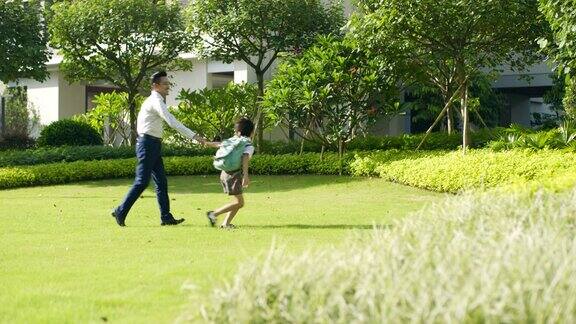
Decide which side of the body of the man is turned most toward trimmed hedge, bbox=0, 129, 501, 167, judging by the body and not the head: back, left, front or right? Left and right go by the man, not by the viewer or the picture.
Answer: left

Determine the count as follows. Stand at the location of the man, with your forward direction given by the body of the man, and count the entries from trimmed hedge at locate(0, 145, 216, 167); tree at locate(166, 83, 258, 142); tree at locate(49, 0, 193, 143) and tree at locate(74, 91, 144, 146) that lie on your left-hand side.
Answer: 4

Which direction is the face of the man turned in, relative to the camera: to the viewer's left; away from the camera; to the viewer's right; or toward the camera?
to the viewer's right

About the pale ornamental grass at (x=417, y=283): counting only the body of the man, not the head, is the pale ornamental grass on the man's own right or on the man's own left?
on the man's own right

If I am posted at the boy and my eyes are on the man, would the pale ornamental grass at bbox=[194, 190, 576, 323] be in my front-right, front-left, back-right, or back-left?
back-left

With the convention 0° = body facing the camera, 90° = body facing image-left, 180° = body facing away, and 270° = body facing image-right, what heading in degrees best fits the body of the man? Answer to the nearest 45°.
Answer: approximately 270°

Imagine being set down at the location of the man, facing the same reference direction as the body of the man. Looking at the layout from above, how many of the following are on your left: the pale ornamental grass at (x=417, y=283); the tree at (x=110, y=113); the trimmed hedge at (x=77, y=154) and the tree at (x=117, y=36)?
3

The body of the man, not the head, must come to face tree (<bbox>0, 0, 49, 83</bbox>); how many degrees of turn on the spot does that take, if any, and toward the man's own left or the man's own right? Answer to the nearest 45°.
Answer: approximately 90° to the man's own left

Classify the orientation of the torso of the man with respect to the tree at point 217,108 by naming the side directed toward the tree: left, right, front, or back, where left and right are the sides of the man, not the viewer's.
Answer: left
